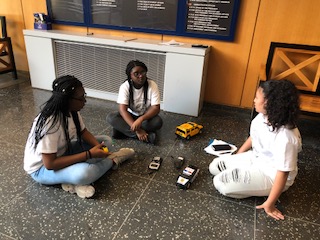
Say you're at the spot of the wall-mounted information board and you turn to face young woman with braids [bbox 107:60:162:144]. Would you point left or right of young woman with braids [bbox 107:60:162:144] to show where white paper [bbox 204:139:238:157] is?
left

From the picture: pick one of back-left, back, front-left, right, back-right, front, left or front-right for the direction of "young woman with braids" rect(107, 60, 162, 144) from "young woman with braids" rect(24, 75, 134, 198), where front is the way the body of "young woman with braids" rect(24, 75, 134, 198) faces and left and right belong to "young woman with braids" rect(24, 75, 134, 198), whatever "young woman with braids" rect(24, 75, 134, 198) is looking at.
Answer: front-left

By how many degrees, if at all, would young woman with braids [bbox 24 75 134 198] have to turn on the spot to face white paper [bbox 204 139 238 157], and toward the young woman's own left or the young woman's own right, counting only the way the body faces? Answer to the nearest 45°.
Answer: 0° — they already face it

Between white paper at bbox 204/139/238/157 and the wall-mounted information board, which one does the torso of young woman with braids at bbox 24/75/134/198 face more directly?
the white paper

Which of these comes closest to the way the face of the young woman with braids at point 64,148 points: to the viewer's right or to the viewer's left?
to the viewer's right

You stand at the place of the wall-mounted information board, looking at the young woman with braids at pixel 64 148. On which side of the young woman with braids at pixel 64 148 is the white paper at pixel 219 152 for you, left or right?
left

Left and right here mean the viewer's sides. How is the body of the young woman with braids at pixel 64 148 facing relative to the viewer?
facing to the right of the viewer

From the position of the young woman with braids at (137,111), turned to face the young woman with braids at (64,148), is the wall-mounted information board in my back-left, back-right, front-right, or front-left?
back-right

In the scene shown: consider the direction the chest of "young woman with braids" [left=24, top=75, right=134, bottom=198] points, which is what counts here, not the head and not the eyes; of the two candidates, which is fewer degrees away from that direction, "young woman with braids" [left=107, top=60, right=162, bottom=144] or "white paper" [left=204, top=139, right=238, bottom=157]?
the white paper

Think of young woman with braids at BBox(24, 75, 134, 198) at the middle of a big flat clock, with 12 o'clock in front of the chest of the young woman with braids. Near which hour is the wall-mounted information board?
The wall-mounted information board is roughly at 10 o'clock from the young woman with braids.
